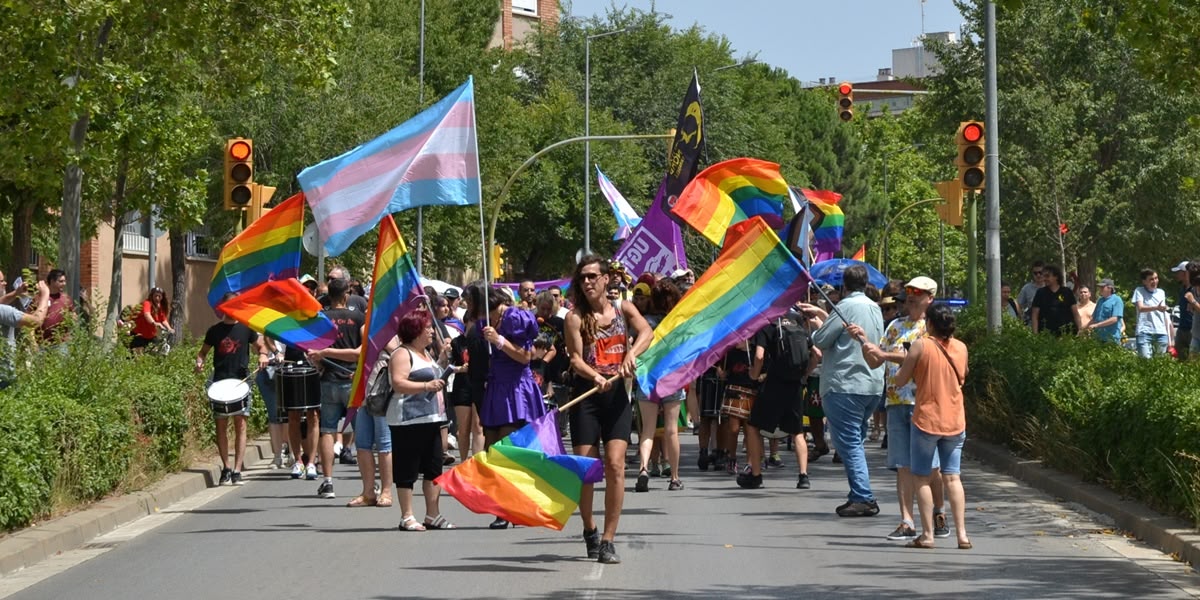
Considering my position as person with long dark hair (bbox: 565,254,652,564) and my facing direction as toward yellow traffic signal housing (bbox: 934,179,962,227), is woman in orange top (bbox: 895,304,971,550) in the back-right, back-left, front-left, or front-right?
front-right

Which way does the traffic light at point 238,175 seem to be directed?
toward the camera

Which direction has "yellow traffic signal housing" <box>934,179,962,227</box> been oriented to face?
to the viewer's left

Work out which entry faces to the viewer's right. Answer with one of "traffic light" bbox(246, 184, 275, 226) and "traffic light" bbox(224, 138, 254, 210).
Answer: "traffic light" bbox(246, 184, 275, 226)

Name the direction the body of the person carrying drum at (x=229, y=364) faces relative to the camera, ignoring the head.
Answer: toward the camera

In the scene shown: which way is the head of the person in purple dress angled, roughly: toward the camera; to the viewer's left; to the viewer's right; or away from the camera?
to the viewer's left

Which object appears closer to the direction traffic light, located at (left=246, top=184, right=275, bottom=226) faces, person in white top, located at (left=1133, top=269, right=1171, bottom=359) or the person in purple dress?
the person in white top

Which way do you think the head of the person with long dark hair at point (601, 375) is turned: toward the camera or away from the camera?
toward the camera

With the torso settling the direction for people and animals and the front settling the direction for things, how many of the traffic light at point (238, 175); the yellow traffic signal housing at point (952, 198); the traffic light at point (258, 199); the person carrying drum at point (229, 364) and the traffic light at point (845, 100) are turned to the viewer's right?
1

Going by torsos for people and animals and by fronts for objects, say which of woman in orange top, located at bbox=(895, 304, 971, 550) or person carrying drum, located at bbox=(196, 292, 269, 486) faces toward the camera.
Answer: the person carrying drum

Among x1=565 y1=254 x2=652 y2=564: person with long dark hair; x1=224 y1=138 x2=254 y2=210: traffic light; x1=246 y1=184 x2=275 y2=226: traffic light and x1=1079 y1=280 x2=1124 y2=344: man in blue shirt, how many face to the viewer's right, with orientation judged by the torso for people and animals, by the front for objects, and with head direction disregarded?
1

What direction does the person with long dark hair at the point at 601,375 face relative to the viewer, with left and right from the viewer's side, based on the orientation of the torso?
facing the viewer

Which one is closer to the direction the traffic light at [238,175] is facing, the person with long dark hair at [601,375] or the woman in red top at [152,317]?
the person with long dark hair

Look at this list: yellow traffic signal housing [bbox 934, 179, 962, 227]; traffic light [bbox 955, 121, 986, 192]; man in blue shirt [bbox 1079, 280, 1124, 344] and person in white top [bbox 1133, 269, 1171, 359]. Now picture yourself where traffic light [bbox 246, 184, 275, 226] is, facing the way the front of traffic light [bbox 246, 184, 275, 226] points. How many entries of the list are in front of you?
4

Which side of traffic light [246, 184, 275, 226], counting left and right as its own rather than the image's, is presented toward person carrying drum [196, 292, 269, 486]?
right

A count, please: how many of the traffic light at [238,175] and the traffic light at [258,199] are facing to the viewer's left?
0
